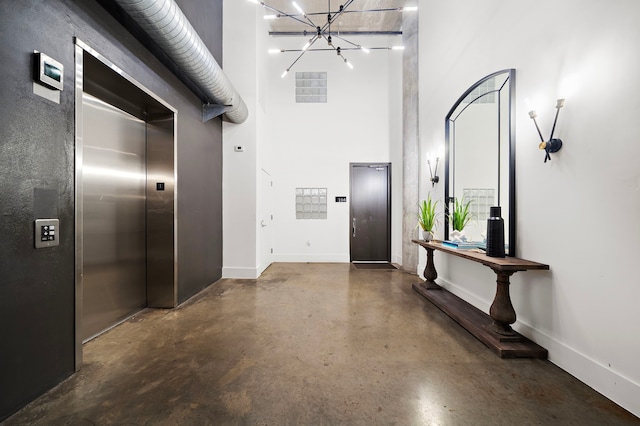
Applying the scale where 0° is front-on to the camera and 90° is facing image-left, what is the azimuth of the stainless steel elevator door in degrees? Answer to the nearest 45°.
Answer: approximately 315°

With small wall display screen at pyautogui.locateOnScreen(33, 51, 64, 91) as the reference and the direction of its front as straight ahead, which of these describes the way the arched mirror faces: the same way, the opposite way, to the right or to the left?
the opposite way

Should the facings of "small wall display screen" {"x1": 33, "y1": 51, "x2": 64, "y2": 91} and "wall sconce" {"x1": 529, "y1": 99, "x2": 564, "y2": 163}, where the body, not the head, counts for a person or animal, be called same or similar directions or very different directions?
very different directions

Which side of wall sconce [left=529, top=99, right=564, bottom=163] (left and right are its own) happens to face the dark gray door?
right

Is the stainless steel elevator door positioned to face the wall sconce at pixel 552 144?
yes

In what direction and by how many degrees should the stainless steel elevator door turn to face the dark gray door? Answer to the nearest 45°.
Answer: approximately 45° to its left

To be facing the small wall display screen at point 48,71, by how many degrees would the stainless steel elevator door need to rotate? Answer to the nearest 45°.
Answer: approximately 45° to its right

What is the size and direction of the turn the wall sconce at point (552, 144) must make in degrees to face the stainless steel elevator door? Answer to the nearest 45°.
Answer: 0° — it already faces it

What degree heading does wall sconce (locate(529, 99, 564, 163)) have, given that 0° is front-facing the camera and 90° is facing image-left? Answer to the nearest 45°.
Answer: approximately 45°

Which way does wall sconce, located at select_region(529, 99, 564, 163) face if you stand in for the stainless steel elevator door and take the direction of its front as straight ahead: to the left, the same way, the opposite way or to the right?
the opposite way
